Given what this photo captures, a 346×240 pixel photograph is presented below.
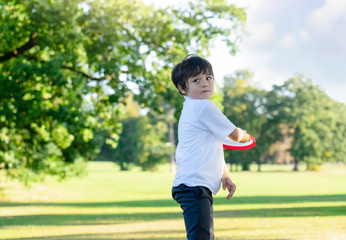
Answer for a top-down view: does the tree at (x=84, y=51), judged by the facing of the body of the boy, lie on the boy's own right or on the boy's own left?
on the boy's own left

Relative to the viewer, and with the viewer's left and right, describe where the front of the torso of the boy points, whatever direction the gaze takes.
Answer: facing away from the viewer and to the right of the viewer
